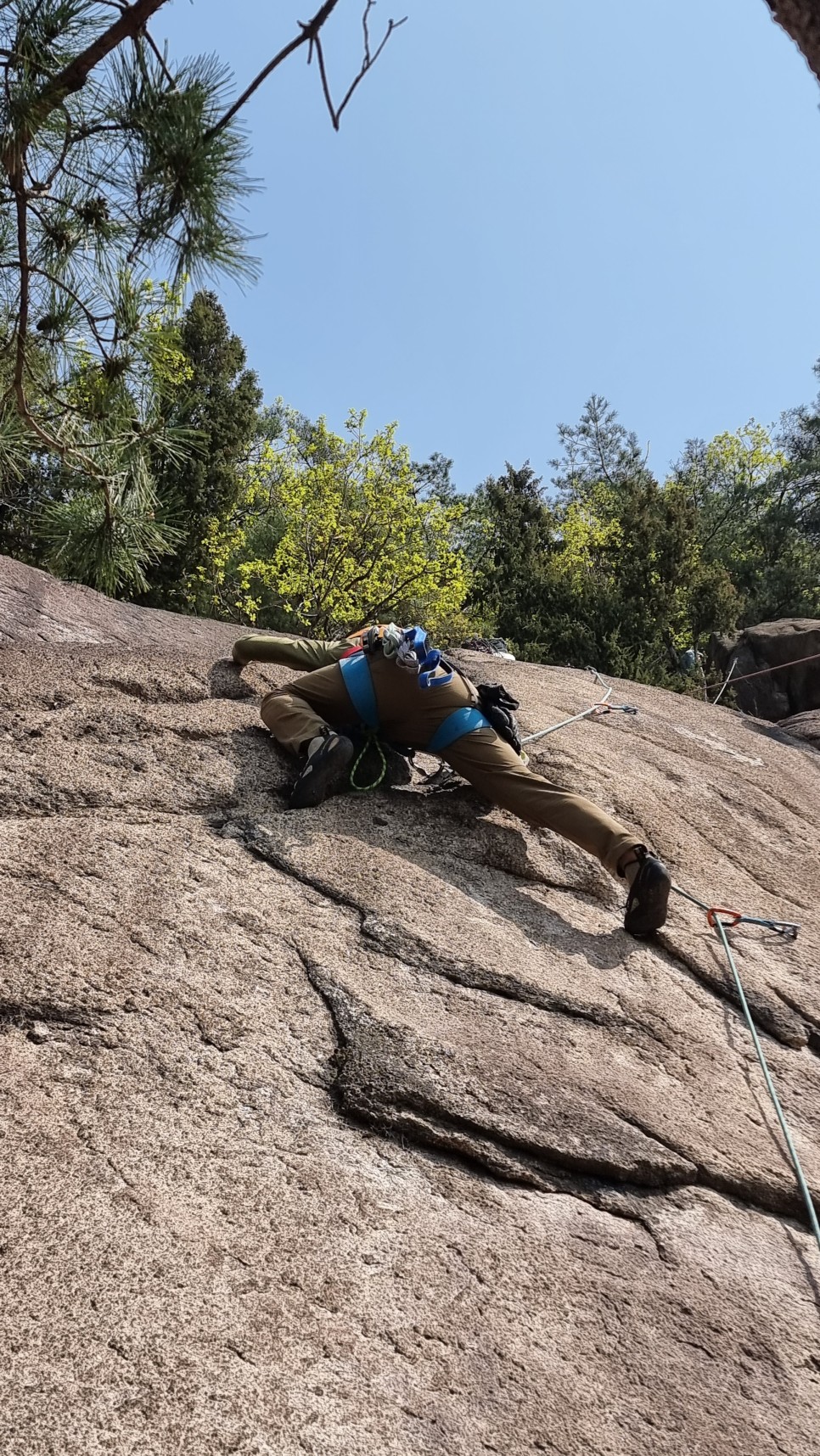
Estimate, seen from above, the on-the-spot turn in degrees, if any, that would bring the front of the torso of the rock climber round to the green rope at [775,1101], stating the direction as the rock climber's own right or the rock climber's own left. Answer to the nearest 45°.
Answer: approximately 135° to the rock climber's own right

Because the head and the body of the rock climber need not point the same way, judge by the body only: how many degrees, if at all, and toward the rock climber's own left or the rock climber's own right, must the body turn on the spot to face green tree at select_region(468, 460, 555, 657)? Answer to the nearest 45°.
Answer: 0° — they already face it

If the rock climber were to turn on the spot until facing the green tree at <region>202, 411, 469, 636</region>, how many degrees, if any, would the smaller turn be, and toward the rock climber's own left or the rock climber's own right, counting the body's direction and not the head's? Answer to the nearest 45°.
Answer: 0° — they already face it

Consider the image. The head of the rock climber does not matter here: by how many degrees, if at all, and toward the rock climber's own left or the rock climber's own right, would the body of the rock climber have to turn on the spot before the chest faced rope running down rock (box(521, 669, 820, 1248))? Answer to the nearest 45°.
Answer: approximately 90° to the rock climber's own right

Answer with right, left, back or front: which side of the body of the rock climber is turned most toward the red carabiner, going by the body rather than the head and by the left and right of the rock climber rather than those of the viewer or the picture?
right

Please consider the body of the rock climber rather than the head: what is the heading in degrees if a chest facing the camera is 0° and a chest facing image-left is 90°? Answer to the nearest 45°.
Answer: approximately 180°
